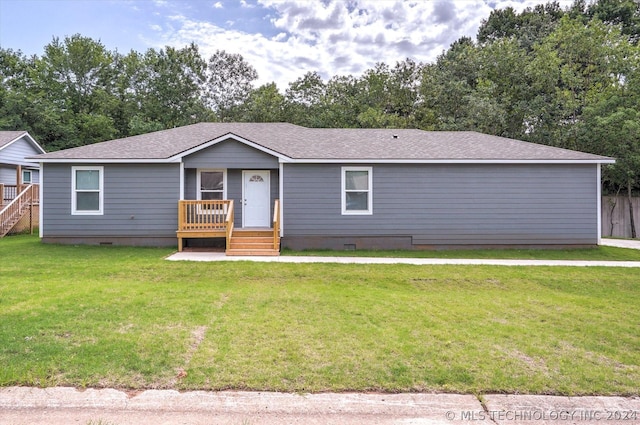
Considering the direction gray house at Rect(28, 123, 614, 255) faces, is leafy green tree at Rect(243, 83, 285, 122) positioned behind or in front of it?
behind

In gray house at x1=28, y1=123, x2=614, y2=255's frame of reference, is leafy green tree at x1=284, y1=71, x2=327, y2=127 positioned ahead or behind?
behind

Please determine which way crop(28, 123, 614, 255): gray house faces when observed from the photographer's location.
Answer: facing the viewer

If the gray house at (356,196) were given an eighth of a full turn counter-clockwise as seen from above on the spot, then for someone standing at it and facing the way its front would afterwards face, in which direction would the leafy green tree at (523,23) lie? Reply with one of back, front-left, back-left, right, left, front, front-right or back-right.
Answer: left

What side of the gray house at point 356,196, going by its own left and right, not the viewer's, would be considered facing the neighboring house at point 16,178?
right

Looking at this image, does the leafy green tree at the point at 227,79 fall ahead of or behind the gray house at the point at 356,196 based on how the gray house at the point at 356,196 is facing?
behind
